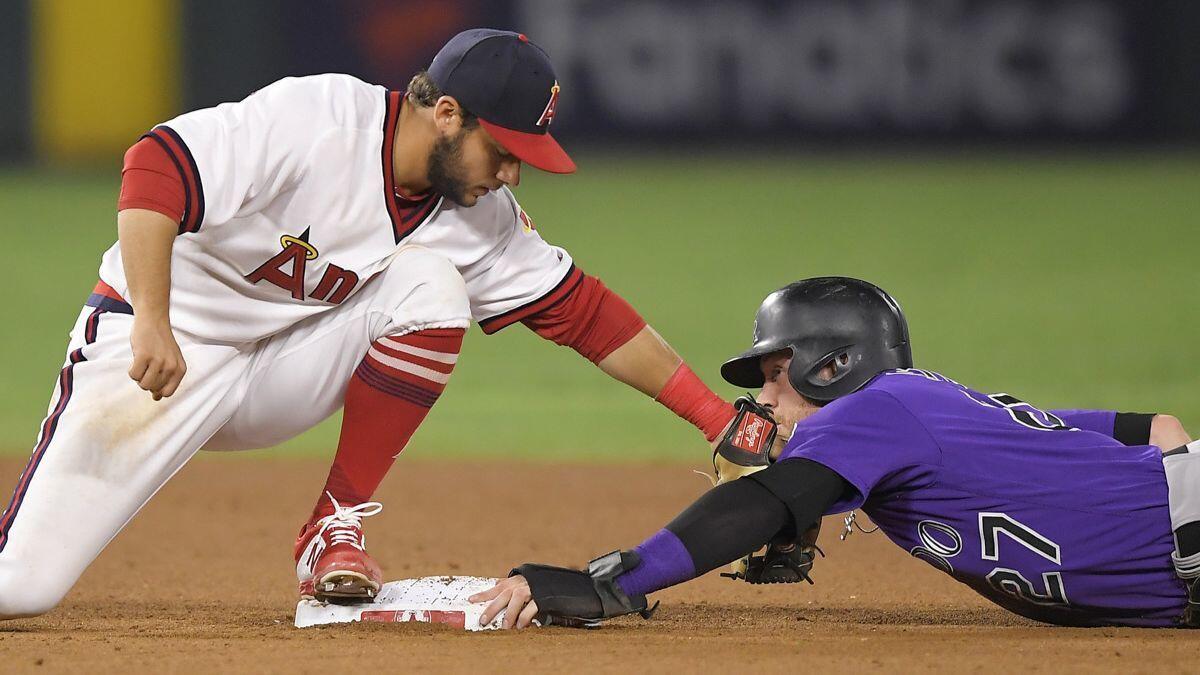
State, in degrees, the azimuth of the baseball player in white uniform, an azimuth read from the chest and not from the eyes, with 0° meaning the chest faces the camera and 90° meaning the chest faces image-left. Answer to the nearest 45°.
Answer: approximately 315°

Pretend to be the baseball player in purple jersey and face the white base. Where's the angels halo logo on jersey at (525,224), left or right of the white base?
right

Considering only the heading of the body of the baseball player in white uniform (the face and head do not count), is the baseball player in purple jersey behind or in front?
in front
